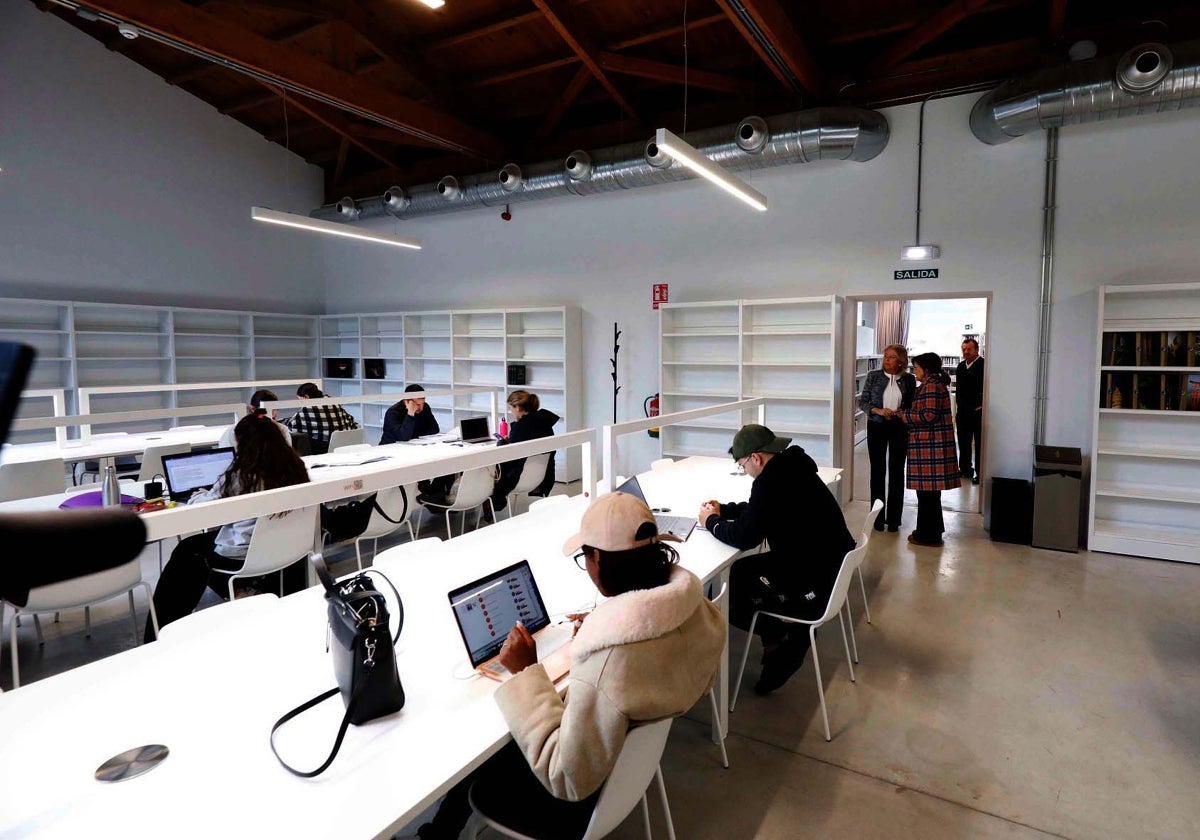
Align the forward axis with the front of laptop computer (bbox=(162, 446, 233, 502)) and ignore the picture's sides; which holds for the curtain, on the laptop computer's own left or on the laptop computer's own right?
on the laptop computer's own left

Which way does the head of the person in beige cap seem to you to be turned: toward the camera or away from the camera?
away from the camera

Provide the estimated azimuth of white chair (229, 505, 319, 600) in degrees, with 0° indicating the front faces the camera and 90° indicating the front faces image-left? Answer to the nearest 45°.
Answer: approximately 135°

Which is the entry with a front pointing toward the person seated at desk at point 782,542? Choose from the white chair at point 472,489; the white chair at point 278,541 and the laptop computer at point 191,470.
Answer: the laptop computer

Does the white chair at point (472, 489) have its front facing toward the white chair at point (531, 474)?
no

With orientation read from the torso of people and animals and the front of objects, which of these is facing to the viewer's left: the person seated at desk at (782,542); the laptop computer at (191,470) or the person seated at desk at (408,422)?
the person seated at desk at (782,542)

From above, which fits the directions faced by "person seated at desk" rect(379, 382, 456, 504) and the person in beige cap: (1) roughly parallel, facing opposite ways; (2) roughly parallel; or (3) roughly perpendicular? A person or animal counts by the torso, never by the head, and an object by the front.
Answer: roughly parallel, facing opposite ways

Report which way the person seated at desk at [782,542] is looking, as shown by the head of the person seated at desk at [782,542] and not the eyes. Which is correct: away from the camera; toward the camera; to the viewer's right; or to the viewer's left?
to the viewer's left

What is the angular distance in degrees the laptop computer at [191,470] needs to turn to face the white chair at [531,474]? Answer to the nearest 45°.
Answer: approximately 45° to its left

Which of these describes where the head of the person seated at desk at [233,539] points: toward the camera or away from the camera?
away from the camera

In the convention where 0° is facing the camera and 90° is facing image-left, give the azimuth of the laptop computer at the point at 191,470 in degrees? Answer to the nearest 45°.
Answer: approximately 315°

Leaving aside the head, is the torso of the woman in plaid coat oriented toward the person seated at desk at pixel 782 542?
no

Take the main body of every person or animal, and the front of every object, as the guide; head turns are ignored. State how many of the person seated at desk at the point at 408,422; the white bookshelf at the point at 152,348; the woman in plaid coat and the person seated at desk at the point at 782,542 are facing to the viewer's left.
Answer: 2

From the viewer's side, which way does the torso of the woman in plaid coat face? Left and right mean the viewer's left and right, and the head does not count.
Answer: facing to the left of the viewer

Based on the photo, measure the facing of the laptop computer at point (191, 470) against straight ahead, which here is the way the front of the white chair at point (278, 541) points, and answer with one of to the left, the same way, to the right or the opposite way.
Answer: the opposite way

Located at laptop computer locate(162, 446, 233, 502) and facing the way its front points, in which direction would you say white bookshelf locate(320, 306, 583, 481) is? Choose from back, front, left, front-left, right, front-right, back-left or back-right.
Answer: left
